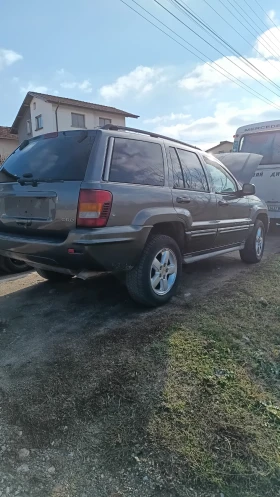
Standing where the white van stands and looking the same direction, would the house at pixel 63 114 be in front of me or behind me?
in front

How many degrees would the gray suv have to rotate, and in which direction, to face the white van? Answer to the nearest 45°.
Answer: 0° — it already faces it

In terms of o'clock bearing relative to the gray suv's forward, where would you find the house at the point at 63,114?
The house is roughly at 10 o'clock from the gray suv.

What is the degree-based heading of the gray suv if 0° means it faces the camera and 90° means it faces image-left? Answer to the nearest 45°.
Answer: approximately 225°

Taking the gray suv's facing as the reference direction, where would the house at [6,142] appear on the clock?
The house is roughly at 10 o'clock from the gray suv.
